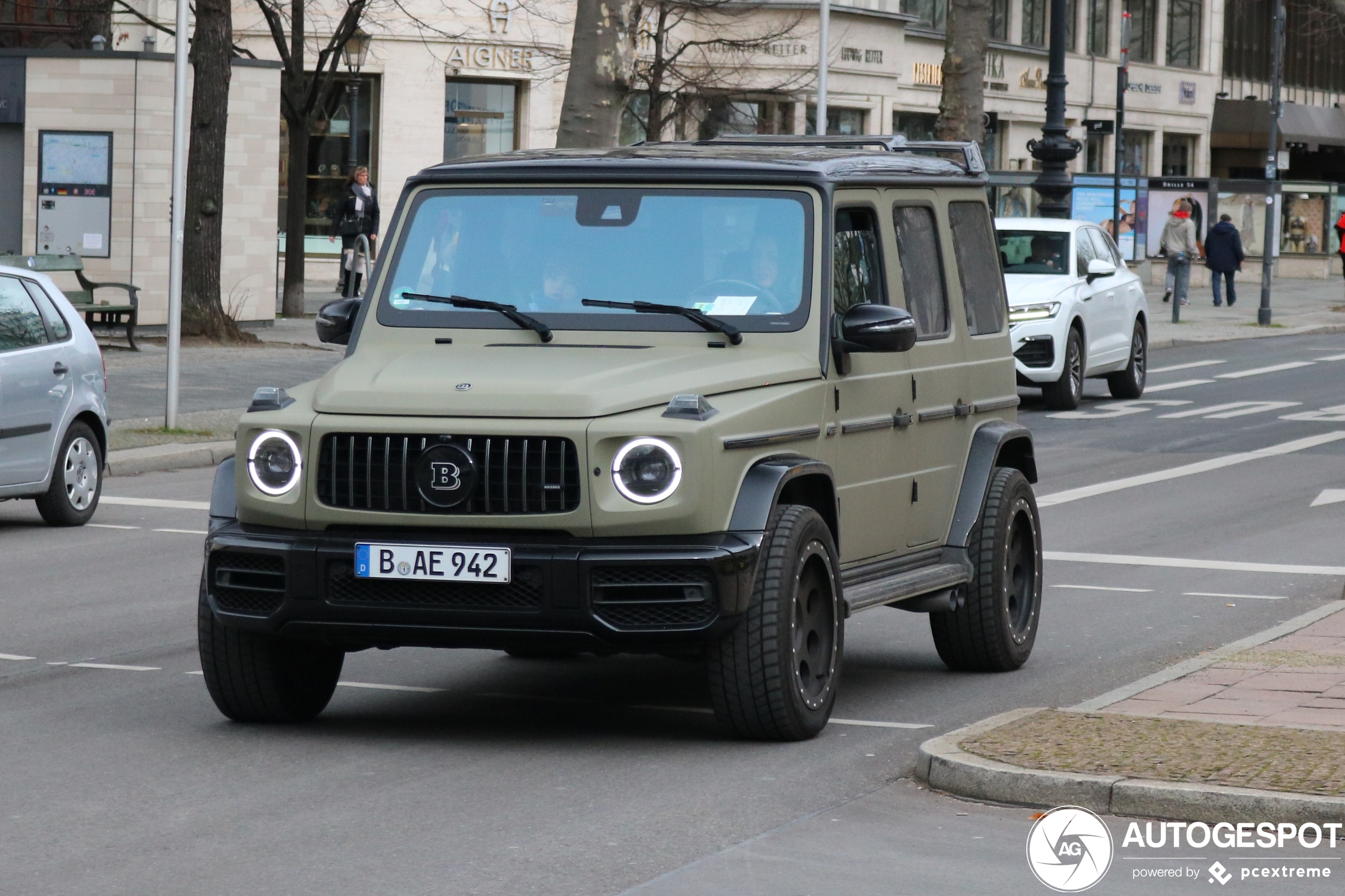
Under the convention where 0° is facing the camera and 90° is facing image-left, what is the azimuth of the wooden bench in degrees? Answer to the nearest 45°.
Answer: approximately 315°

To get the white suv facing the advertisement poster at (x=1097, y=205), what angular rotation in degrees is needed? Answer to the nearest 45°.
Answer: approximately 135° to its right

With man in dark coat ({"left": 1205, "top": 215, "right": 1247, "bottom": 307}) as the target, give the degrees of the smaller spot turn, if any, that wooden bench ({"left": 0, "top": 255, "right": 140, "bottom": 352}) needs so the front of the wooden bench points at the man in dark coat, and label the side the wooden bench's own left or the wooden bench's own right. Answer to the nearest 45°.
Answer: approximately 90° to the wooden bench's own left

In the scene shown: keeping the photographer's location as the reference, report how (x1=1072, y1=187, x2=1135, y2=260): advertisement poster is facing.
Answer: facing the viewer

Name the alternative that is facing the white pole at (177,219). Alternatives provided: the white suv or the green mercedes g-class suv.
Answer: the white suv

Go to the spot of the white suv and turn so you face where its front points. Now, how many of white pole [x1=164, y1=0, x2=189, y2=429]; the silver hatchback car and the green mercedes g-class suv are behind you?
0

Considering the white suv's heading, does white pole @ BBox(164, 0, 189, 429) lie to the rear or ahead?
ahead

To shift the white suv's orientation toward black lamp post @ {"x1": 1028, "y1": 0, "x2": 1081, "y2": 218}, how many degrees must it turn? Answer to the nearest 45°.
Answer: approximately 135° to its right
